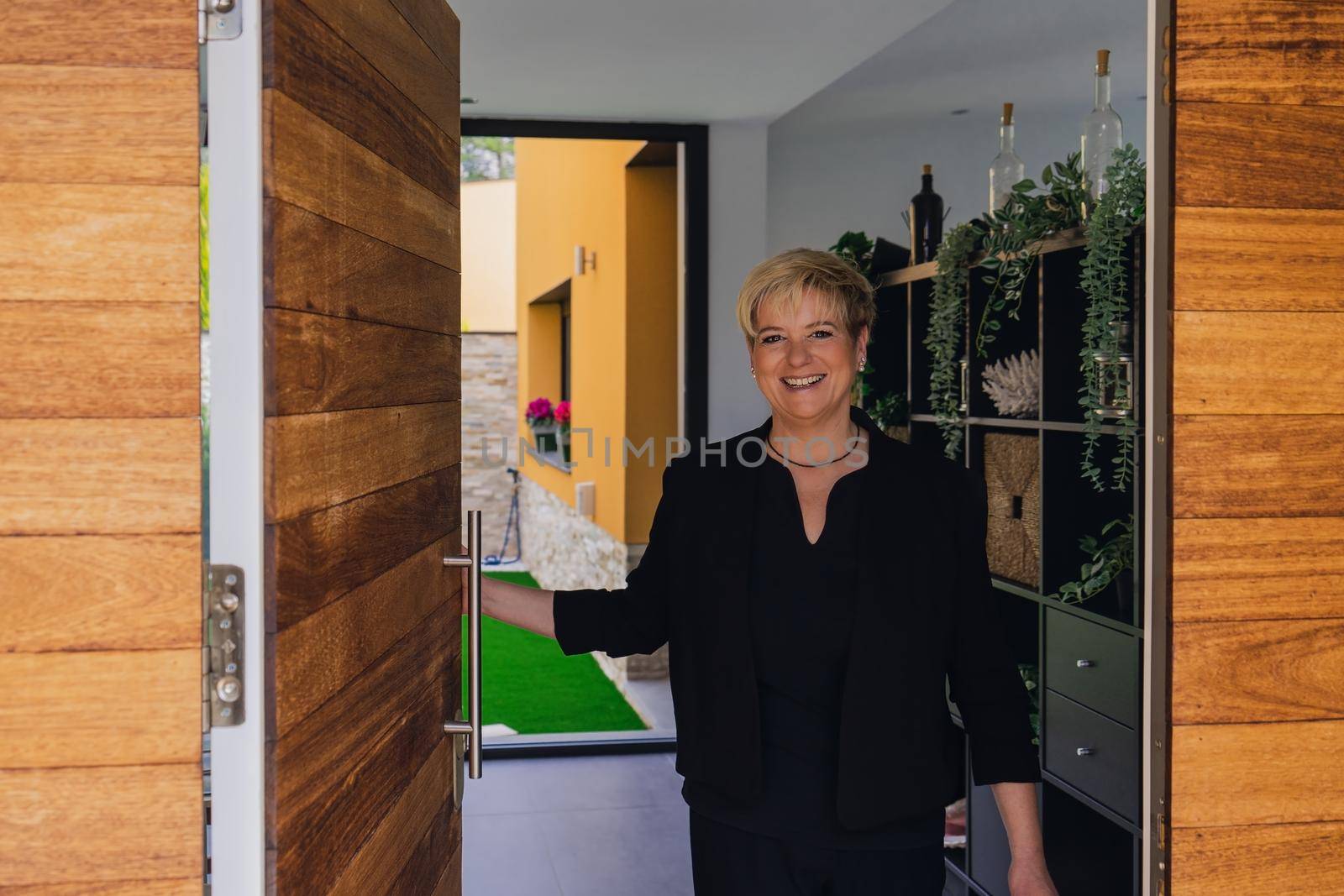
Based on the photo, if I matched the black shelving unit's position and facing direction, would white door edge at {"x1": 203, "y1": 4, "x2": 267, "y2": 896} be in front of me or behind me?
in front

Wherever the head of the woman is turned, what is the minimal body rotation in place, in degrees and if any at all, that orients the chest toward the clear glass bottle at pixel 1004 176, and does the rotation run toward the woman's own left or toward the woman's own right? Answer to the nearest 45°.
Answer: approximately 180°

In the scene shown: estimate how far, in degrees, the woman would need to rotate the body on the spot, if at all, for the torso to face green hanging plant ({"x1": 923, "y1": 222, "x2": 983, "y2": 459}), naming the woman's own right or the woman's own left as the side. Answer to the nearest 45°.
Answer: approximately 180°

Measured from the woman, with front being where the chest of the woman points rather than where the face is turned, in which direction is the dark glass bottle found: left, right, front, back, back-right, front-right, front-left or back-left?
back

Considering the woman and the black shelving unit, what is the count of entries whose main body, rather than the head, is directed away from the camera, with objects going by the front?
0

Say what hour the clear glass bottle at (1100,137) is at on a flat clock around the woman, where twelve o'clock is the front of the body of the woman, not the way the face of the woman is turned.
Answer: The clear glass bottle is roughly at 7 o'clock from the woman.
